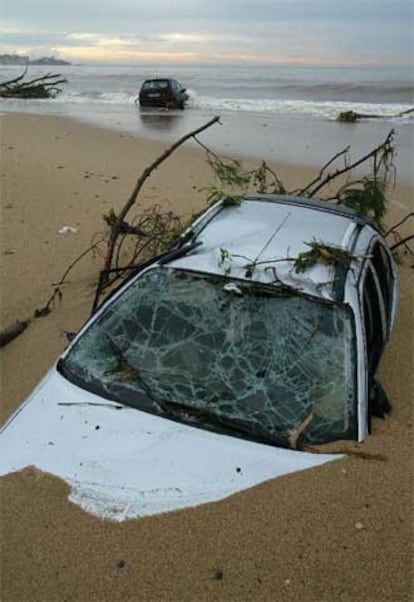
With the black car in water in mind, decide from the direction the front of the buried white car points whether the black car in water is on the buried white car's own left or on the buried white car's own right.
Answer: on the buried white car's own right

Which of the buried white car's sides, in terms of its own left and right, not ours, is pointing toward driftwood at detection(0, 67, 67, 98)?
right

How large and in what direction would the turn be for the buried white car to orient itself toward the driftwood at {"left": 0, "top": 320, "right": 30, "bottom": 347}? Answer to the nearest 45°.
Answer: approximately 90° to its right

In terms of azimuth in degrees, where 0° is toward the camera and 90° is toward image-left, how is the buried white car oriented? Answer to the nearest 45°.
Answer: approximately 45°

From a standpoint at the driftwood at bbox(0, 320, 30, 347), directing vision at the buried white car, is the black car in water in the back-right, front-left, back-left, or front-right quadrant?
back-left

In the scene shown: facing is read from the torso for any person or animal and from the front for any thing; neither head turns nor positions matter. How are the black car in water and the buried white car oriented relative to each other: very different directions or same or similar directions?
very different directions
